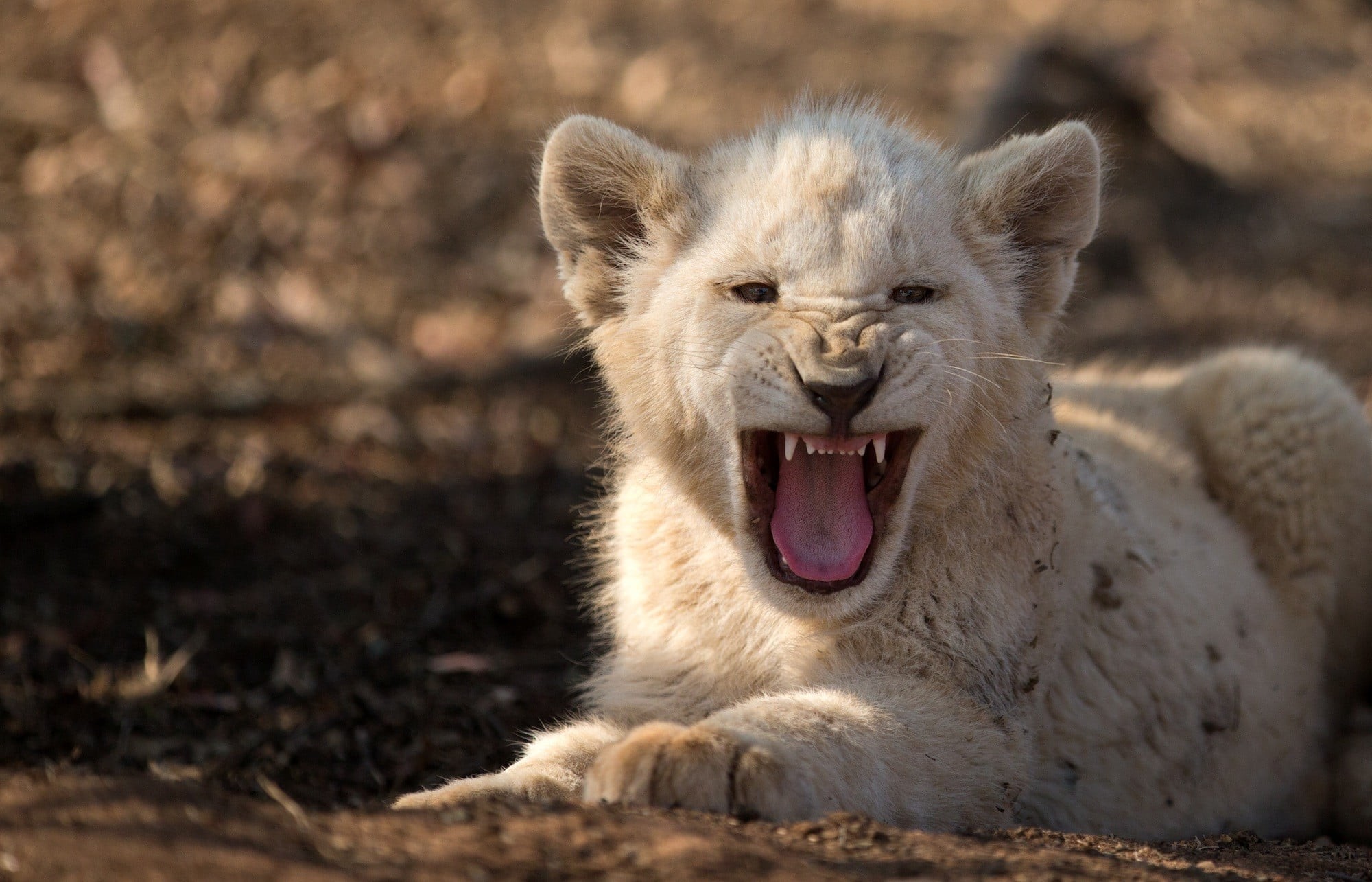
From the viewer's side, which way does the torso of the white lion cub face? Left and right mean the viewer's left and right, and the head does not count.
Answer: facing the viewer and to the left of the viewer
